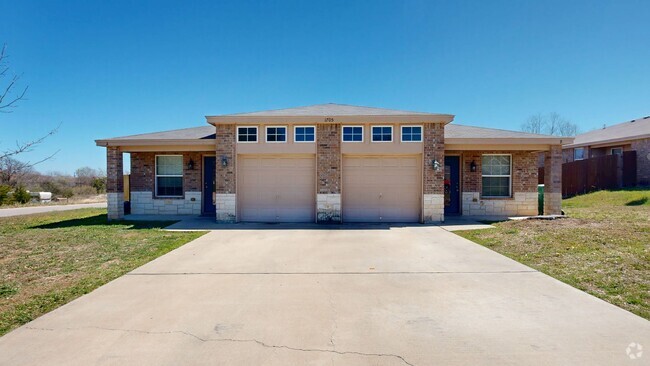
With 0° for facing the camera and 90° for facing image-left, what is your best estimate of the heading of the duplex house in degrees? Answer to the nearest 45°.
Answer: approximately 0°

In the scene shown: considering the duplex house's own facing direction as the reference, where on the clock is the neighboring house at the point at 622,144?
The neighboring house is roughly at 8 o'clock from the duplex house.

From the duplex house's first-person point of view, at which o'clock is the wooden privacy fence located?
The wooden privacy fence is roughly at 8 o'clock from the duplex house.
